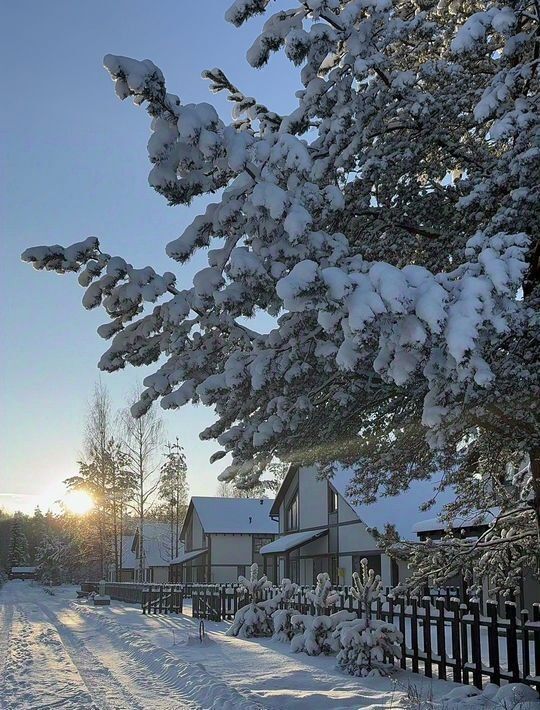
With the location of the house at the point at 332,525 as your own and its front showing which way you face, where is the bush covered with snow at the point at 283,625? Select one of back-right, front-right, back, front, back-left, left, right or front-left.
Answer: front-left

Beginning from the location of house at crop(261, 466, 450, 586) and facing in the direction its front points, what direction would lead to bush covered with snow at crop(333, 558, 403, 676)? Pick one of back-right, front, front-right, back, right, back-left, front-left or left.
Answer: front-left

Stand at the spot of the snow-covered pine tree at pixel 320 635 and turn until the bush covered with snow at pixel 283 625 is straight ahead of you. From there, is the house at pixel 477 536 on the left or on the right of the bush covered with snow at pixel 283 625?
right

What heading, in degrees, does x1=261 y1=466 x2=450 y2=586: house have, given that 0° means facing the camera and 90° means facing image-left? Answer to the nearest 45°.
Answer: approximately 45°

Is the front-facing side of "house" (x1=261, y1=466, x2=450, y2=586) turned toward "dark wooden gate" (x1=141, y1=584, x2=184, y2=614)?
yes

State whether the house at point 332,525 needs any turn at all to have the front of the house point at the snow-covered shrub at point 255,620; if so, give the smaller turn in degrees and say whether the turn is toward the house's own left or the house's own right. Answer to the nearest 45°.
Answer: approximately 45° to the house's own left
